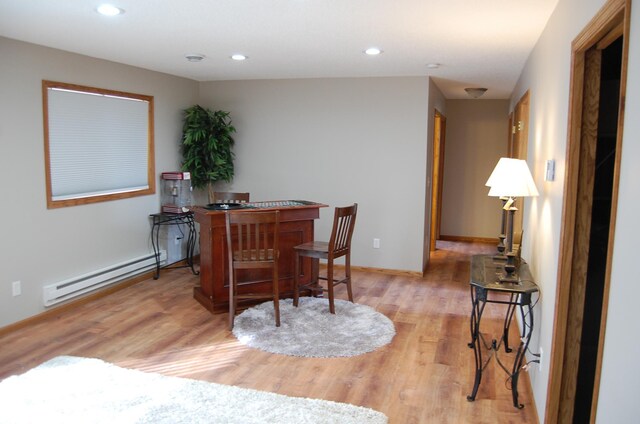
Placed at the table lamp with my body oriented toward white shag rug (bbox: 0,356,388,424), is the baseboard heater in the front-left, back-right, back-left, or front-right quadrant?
front-right

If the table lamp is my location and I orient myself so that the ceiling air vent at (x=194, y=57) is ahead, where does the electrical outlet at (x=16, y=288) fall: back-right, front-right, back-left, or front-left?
front-left

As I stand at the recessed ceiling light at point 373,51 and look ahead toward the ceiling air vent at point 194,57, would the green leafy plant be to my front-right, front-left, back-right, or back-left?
front-right

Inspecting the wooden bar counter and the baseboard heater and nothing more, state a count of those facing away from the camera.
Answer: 0

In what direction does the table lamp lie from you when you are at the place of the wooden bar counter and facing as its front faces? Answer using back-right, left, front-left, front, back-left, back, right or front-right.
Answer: front

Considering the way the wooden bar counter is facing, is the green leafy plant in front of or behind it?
behind

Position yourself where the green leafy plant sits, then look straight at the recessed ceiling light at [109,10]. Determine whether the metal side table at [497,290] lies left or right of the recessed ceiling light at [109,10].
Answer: left

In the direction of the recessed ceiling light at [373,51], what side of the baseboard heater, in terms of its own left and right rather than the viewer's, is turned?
front

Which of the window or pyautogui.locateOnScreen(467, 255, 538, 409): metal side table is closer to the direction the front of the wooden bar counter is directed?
the metal side table

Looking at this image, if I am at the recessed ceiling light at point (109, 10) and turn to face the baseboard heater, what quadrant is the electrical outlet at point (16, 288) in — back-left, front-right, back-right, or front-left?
front-left

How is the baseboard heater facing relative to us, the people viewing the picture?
facing the viewer and to the right of the viewer

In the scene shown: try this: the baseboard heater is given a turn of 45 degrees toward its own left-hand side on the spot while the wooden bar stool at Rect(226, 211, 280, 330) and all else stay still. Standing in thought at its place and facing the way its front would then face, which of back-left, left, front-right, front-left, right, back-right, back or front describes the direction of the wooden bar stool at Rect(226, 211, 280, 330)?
front-right
